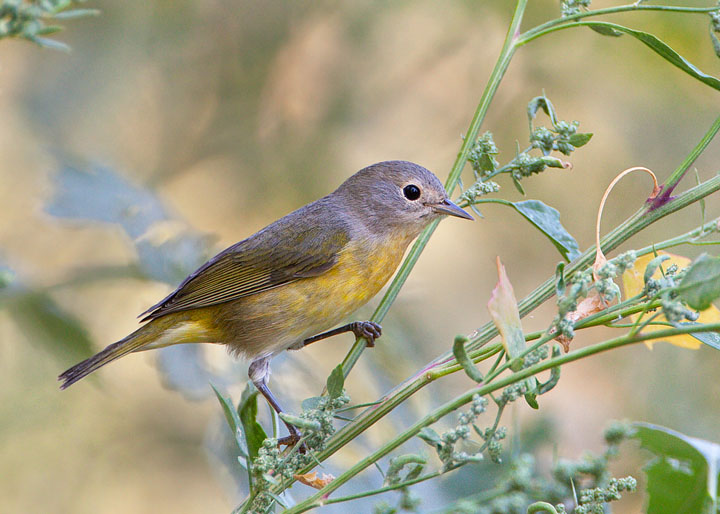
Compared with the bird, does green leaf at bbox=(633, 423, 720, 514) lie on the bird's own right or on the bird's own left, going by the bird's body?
on the bird's own right

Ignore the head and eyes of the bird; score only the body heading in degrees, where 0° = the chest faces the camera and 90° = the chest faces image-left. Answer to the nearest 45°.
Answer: approximately 270°

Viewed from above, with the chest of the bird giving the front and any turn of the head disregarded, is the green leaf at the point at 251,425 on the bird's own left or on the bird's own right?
on the bird's own right

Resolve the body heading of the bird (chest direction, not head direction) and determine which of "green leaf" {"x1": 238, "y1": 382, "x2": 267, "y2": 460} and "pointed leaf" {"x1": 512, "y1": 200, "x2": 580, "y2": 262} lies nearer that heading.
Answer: the pointed leaf
